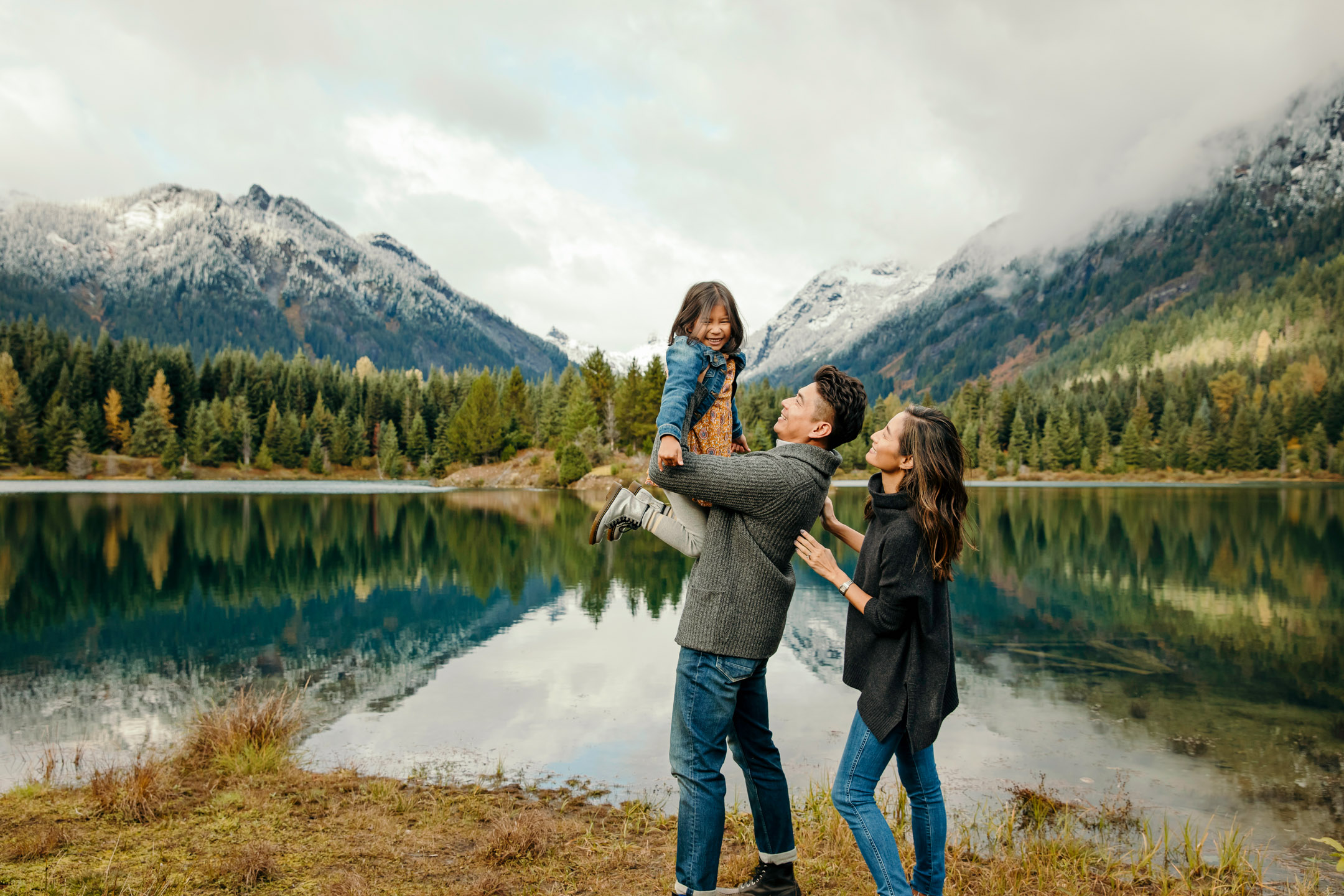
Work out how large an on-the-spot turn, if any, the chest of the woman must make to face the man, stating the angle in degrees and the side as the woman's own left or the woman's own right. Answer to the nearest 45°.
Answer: approximately 45° to the woman's own left

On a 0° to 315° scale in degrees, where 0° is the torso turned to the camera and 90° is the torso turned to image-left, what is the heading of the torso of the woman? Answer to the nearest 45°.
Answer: approximately 90°

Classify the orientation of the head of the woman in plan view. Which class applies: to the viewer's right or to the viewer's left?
to the viewer's left

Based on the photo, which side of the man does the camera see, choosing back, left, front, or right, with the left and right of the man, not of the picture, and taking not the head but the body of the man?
left
